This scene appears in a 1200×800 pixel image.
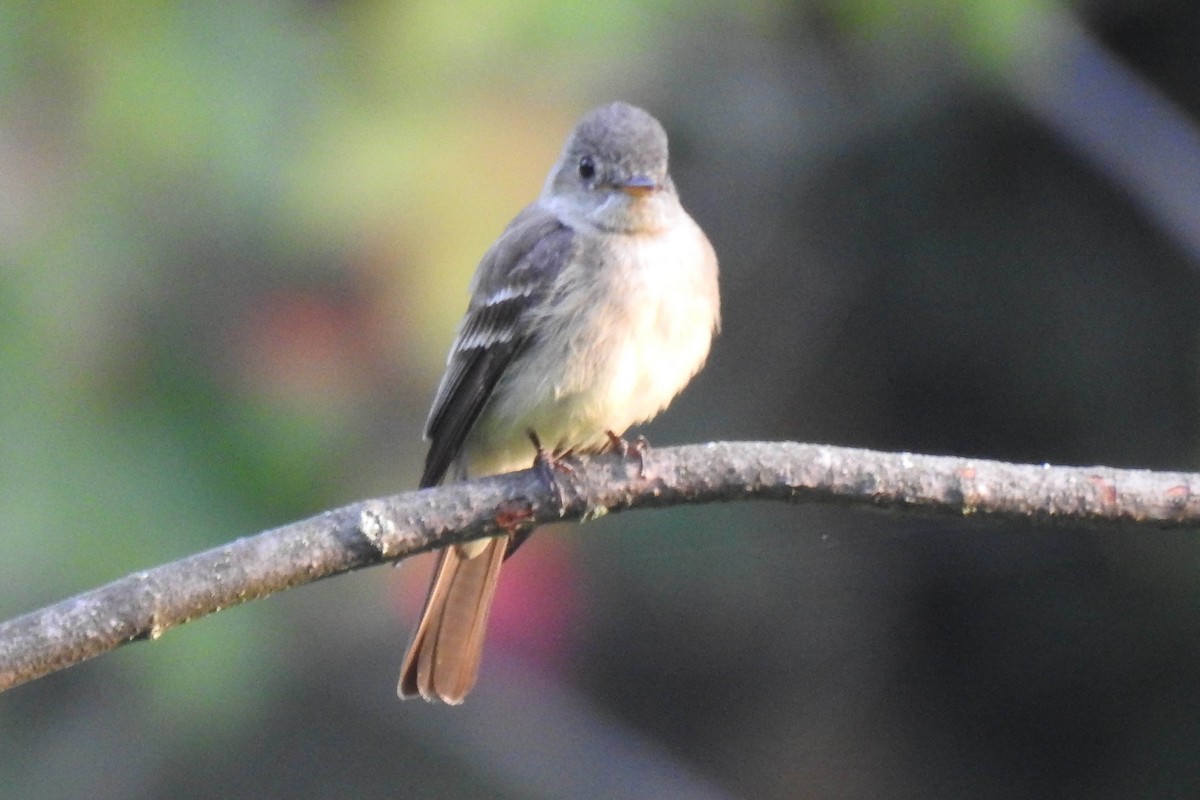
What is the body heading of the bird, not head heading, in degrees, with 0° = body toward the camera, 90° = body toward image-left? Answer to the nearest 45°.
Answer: approximately 315°
